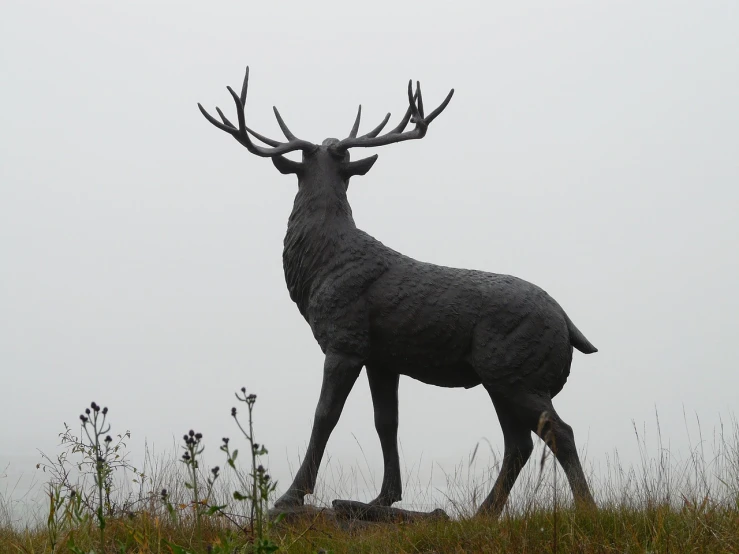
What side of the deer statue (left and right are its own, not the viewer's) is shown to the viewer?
left
